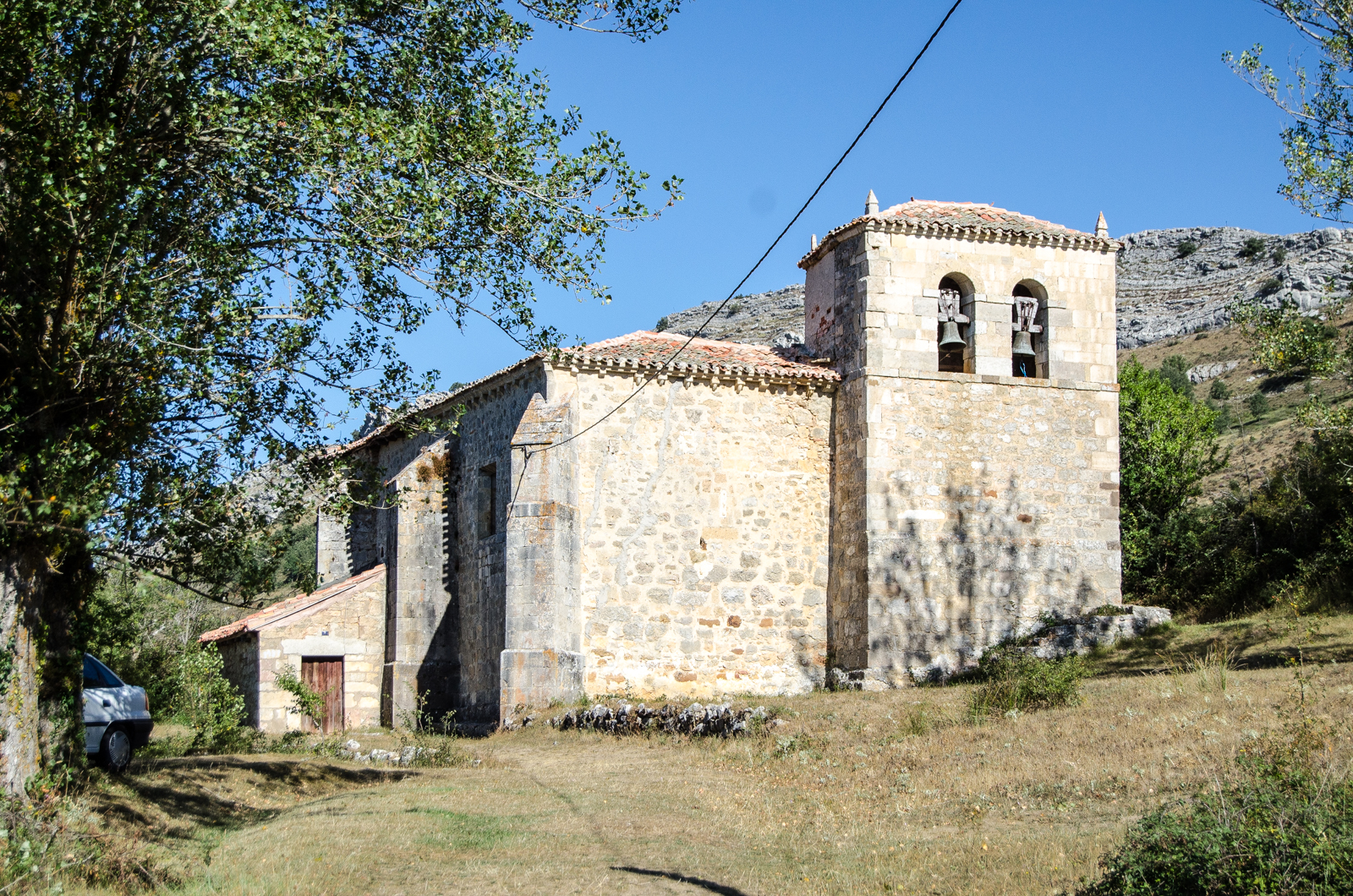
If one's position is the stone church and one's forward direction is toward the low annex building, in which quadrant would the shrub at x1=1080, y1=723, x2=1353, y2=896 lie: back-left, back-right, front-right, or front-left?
back-left

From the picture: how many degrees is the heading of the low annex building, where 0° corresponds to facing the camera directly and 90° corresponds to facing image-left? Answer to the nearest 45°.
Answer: approximately 0°

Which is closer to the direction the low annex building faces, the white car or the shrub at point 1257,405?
the white car

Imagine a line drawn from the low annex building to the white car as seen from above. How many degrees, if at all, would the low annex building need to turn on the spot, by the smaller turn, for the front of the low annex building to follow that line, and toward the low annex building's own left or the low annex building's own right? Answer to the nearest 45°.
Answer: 0° — it already faces it

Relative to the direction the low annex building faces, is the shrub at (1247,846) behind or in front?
in front

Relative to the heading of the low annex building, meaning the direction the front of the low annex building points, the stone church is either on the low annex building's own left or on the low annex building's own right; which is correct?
on the low annex building's own left

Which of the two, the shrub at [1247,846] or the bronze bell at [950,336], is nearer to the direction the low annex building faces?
the shrub

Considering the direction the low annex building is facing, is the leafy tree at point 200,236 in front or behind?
in front
